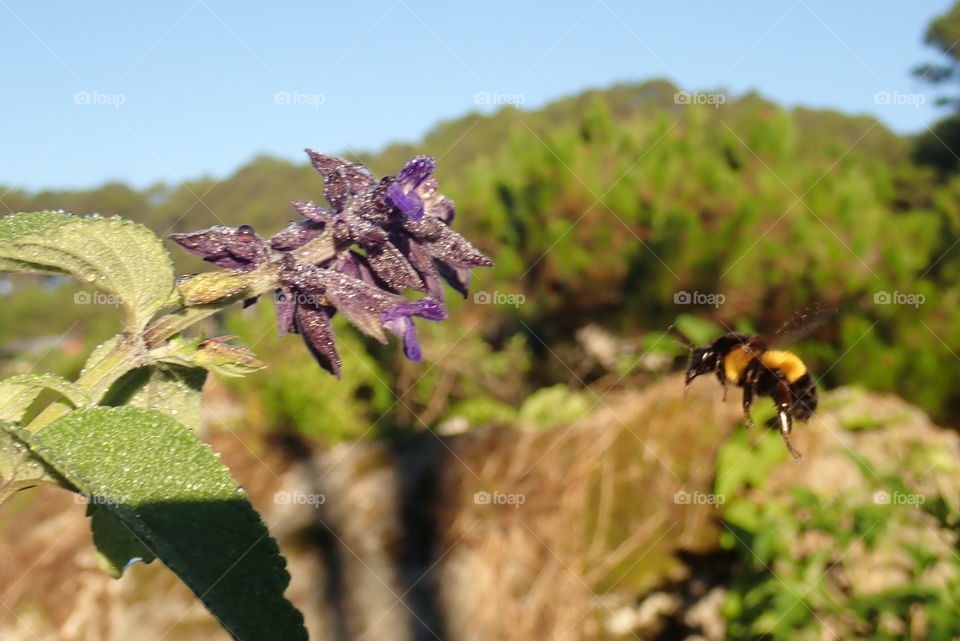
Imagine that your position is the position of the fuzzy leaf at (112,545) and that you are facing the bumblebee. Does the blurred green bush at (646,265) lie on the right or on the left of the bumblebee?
left

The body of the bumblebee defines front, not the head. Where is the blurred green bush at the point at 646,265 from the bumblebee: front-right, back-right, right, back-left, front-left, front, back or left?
right

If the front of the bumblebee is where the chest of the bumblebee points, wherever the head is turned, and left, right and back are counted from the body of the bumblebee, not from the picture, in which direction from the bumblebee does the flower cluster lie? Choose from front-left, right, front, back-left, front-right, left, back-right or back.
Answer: front-left

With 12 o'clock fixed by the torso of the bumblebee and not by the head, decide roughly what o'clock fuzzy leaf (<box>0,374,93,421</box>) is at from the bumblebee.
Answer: The fuzzy leaf is roughly at 10 o'clock from the bumblebee.

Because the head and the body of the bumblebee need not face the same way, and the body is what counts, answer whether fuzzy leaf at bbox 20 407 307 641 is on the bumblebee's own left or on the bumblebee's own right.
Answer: on the bumblebee's own left

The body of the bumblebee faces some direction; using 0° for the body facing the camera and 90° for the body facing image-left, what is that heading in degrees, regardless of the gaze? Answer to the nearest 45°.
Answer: approximately 90°

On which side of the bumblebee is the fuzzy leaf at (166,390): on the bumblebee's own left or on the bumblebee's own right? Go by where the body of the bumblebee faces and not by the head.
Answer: on the bumblebee's own left

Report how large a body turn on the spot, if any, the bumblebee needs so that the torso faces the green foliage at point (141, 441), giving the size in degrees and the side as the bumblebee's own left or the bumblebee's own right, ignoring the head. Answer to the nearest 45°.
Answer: approximately 45° to the bumblebee's own left

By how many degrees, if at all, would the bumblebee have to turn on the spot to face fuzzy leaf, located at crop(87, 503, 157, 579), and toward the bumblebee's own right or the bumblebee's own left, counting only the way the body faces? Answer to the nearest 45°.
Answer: approximately 45° to the bumblebee's own left

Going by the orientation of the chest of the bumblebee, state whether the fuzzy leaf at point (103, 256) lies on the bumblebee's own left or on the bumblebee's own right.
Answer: on the bumblebee's own left
